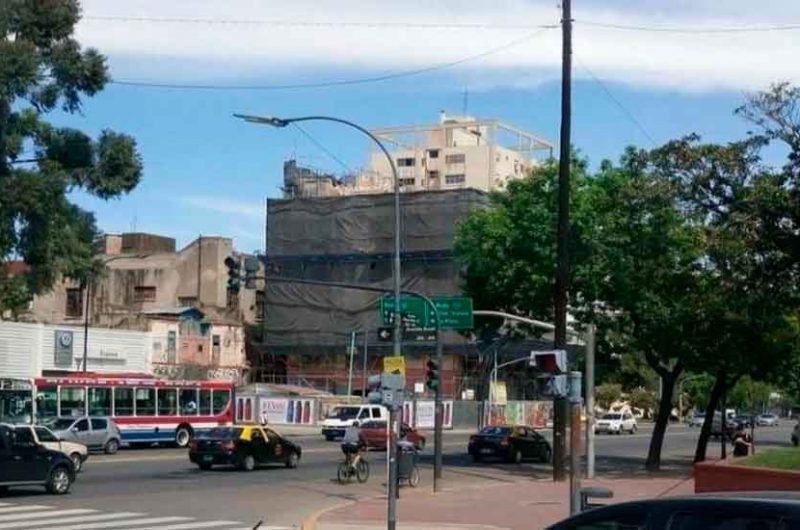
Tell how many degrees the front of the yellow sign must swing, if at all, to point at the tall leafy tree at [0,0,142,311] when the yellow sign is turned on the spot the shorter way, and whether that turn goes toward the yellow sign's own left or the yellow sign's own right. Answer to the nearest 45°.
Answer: approximately 90° to the yellow sign's own right

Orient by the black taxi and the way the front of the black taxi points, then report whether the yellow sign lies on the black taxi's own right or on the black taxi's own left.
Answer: on the black taxi's own right

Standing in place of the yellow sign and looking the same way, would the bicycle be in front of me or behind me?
behind

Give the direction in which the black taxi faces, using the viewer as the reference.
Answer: facing away from the viewer and to the right of the viewer

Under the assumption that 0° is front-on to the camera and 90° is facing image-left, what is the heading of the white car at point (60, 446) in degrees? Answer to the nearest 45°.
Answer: approximately 270°

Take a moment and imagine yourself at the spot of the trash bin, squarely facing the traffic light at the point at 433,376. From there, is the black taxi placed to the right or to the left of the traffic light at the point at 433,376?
left

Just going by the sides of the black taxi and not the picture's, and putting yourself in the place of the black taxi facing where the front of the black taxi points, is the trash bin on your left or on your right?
on your right

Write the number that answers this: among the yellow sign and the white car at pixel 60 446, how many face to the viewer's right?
1

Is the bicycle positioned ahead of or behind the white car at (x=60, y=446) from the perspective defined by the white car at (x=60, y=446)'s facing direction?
ahead

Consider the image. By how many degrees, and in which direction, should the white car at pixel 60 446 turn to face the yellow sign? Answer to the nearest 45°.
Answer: approximately 90° to its right

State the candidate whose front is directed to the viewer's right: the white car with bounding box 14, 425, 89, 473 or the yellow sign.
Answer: the white car

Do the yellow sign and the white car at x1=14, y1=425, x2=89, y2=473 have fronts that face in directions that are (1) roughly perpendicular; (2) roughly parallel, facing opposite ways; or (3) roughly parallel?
roughly perpendicular
